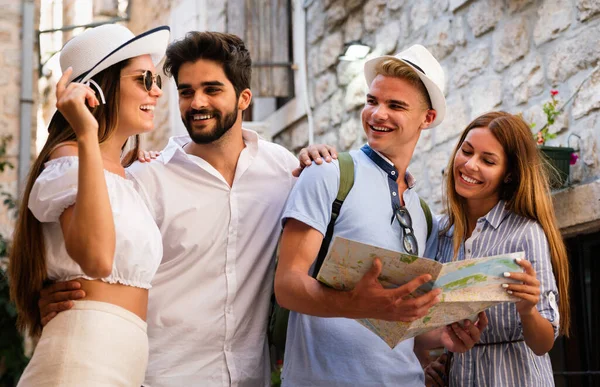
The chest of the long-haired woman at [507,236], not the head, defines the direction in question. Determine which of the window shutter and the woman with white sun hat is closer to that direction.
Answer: the woman with white sun hat

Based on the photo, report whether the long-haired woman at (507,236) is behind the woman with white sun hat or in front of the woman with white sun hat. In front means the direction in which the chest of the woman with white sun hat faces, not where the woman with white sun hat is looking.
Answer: in front

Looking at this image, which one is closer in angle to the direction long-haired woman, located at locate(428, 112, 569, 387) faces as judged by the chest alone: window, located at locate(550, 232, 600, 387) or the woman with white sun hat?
the woman with white sun hat

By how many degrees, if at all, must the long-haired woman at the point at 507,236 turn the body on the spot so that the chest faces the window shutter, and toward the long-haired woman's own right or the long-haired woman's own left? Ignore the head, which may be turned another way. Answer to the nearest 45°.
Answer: approximately 90° to the long-haired woman's own right
